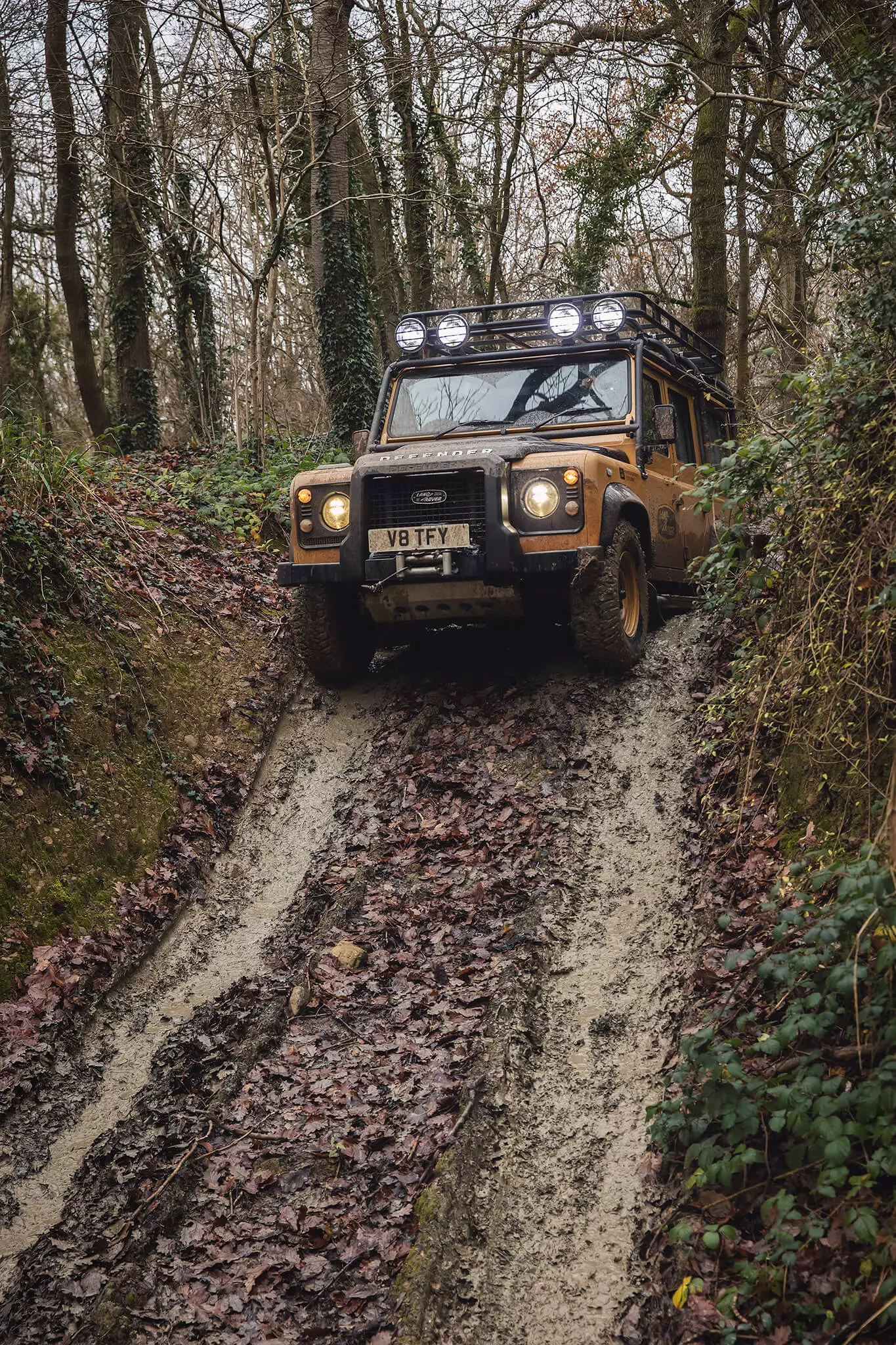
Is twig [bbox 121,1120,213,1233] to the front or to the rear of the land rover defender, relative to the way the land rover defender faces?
to the front

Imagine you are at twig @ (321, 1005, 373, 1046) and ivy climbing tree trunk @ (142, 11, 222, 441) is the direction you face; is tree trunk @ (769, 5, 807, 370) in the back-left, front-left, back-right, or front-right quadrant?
front-right

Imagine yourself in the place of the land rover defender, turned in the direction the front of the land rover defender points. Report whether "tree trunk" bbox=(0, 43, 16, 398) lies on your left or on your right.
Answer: on your right

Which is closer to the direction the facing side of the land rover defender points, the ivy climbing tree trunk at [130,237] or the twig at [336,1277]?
the twig

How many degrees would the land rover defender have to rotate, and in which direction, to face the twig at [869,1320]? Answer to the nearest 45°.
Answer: approximately 45° to its left

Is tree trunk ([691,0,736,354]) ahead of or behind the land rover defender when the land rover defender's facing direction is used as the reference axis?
behind

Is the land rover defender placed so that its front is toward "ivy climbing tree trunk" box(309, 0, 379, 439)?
no

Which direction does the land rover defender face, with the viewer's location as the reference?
facing the viewer and to the left of the viewer

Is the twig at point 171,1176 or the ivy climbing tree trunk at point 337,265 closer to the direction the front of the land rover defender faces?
the twig

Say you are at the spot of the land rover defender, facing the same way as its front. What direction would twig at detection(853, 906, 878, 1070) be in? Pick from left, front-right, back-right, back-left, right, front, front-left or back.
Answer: front-left

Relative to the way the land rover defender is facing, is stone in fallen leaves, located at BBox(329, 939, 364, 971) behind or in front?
in front

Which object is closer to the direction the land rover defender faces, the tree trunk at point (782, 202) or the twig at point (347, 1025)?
the twig

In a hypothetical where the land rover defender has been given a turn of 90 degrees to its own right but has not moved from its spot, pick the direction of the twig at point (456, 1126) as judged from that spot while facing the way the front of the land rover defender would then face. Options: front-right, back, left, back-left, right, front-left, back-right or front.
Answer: back-left

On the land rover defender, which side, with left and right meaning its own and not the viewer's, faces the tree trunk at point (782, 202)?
back

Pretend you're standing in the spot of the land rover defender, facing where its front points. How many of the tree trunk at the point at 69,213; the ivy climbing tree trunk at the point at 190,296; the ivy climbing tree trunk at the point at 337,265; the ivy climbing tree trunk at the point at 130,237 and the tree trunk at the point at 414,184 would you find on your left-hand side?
0

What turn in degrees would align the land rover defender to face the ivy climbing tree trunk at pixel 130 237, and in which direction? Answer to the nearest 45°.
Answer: approximately 90° to its right

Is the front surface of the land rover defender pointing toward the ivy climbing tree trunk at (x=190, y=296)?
no
